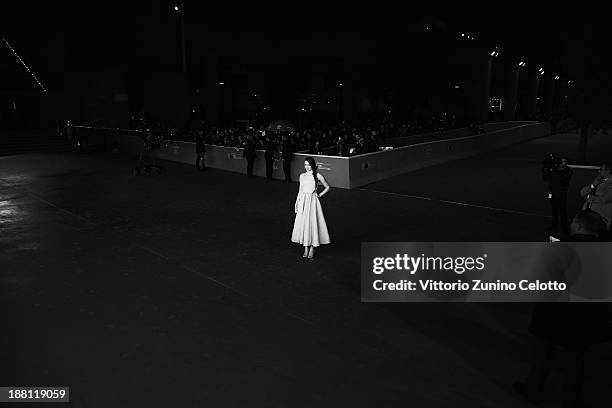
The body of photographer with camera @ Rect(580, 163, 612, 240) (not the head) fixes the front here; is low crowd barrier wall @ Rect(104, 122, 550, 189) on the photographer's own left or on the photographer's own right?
on the photographer's own right

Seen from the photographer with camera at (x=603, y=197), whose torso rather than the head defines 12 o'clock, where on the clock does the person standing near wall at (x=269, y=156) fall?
The person standing near wall is roughly at 1 o'clock from the photographer with camera.

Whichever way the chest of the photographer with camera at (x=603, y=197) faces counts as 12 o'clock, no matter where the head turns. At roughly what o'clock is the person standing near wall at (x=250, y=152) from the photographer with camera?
The person standing near wall is roughly at 1 o'clock from the photographer with camera.

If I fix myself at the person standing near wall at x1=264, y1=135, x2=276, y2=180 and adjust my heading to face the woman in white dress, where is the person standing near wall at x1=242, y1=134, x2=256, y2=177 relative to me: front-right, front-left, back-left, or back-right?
back-right

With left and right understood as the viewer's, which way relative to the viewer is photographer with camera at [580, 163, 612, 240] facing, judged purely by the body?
facing to the left of the viewer

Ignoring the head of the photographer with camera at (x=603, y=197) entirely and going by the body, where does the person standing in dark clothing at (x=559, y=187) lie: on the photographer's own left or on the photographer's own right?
on the photographer's own right

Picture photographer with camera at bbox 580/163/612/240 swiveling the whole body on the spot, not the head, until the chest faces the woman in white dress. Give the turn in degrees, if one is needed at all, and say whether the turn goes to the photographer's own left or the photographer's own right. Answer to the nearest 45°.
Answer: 0° — they already face them

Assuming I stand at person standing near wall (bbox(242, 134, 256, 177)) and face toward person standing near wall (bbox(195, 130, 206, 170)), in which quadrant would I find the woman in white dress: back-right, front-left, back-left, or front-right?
back-left

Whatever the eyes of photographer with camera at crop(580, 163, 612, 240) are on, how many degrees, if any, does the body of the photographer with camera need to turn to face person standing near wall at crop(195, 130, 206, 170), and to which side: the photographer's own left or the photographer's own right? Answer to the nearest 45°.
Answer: approximately 45° to the photographer's own right
